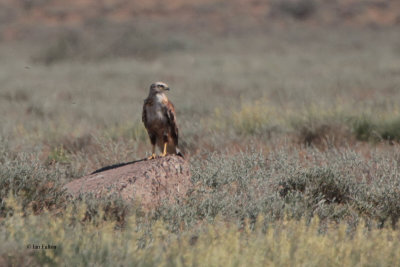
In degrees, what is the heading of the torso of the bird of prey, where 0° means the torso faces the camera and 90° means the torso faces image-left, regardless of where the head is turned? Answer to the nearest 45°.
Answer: approximately 45°
